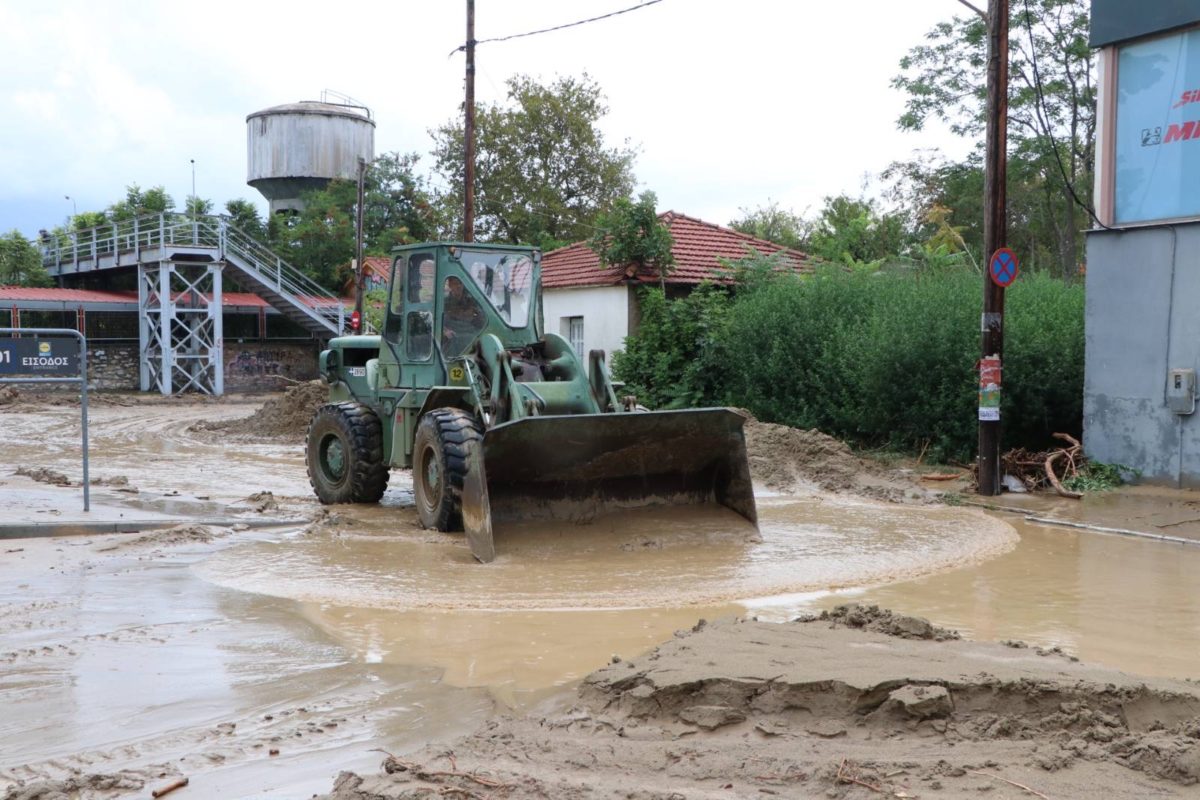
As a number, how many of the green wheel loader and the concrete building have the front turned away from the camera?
0

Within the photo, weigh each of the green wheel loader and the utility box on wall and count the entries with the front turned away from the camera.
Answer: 0

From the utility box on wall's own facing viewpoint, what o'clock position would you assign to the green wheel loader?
The green wheel loader is roughly at 12 o'clock from the utility box on wall.

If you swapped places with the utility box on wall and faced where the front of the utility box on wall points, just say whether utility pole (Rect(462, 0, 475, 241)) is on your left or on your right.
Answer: on your right

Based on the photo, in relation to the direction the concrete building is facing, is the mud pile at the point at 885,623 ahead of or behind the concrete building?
ahead

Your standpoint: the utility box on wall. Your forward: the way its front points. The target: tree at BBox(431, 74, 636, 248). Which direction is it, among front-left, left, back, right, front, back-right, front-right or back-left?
right

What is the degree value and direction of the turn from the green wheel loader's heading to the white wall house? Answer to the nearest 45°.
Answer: approximately 135° to its left

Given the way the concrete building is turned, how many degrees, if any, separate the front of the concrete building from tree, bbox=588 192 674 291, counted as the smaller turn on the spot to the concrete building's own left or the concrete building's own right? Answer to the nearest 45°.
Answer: approximately 90° to the concrete building's own right

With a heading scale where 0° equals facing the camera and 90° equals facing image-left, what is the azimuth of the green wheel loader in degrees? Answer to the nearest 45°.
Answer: approximately 315°

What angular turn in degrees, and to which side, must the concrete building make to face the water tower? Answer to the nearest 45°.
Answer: approximately 90° to its right

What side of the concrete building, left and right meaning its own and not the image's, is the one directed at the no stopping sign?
front

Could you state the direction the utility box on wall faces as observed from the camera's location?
facing the viewer and to the left of the viewer

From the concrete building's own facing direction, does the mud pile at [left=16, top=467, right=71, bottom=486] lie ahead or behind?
ahead

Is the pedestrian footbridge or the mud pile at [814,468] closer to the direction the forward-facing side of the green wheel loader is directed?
the mud pile
